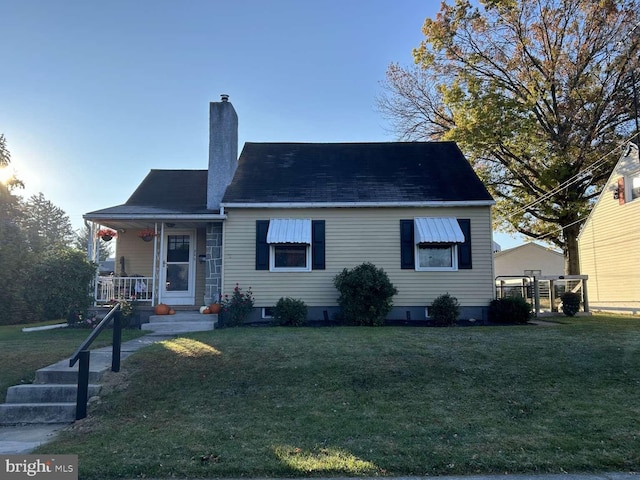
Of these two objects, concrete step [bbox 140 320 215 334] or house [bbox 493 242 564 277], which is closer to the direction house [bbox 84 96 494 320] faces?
the concrete step

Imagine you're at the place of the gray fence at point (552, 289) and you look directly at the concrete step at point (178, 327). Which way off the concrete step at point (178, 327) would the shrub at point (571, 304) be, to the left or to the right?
left

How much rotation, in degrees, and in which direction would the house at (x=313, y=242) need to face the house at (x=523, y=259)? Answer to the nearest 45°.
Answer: approximately 135° to its left

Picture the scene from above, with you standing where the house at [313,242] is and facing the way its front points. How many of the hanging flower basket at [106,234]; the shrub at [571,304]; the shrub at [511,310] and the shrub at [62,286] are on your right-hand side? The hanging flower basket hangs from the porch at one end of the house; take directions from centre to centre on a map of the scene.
2

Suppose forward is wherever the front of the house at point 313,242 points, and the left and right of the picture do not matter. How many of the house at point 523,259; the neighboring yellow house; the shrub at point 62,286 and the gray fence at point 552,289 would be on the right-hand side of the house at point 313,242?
1

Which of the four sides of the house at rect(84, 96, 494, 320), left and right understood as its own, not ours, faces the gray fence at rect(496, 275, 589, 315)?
left

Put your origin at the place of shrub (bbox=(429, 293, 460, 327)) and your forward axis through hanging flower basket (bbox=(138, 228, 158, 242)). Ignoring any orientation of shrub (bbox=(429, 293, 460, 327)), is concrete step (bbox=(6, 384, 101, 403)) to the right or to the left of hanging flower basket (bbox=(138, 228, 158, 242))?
left

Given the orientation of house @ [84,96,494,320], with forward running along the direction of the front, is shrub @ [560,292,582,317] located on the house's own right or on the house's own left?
on the house's own left

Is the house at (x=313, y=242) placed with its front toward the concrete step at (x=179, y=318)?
no

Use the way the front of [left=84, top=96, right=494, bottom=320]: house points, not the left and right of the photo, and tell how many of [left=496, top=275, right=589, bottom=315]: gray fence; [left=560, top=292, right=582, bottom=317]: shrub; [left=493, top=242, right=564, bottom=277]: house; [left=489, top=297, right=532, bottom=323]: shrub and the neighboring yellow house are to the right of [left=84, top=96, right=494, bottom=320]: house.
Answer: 0

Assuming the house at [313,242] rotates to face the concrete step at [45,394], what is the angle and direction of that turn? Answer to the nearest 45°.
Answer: approximately 45° to its right

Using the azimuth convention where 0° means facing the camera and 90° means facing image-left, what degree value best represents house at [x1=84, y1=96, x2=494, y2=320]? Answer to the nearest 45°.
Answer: approximately 0°

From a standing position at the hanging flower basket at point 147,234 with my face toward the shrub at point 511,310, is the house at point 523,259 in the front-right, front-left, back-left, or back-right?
front-left

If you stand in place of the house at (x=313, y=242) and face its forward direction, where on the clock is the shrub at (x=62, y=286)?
The shrub is roughly at 3 o'clock from the house.

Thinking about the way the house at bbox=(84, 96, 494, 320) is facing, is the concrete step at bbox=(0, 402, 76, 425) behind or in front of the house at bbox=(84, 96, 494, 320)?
in front
